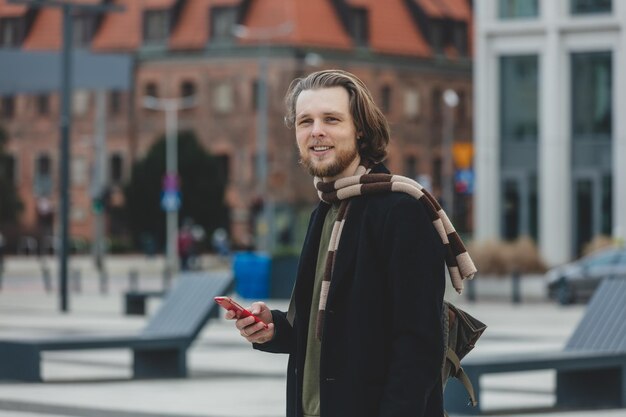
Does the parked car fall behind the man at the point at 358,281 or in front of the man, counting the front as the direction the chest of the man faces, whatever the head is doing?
behind

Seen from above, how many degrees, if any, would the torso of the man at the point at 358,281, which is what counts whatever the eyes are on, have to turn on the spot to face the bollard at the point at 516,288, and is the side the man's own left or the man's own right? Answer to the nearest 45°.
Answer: approximately 135° to the man's own right

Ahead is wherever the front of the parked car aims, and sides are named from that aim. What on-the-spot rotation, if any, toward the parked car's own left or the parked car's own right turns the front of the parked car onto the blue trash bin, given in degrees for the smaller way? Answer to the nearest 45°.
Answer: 0° — it already faces it

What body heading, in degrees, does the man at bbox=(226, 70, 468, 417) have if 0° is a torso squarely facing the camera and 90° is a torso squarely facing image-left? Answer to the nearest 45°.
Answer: approximately 45°

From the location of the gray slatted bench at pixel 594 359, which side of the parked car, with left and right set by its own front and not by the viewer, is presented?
left

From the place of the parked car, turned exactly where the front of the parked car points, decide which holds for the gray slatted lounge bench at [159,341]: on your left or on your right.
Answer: on your left

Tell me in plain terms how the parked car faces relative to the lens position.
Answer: facing to the left of the viewer

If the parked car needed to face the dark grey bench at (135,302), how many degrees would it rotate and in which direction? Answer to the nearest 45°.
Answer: approximately 45° to its left
